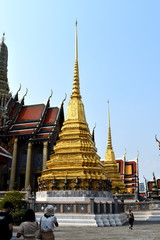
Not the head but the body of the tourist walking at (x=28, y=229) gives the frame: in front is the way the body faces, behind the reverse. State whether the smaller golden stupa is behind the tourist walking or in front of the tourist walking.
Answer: in front

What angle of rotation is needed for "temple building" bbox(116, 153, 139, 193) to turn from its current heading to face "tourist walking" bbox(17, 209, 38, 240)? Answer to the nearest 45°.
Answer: approximately 90° to its right

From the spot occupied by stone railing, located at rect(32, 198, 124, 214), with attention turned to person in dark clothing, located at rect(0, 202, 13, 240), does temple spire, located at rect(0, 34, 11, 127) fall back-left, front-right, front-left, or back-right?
back-right

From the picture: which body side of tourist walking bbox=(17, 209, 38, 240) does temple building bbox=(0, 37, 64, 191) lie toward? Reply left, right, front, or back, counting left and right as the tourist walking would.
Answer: front

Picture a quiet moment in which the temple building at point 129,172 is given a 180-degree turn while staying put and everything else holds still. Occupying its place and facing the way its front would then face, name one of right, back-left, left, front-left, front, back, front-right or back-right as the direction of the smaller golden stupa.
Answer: left

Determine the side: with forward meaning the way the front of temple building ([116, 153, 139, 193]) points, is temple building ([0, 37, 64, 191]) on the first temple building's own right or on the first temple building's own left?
on the first temple building's own right

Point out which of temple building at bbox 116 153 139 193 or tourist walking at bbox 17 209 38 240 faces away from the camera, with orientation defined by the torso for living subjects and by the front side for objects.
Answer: the tourist walking

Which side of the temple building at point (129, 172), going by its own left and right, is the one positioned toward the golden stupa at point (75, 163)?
right

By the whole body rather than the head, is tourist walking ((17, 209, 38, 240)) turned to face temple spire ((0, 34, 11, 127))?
yes

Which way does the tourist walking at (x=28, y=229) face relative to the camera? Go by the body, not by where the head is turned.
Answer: away from the camera
